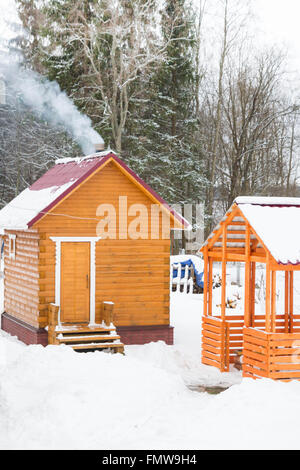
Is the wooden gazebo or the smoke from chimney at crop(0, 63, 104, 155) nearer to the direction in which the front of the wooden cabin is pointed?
the wooden gazebo

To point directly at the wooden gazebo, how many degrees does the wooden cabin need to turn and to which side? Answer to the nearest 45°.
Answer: approximately 45° to its left

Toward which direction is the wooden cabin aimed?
toward the camera
